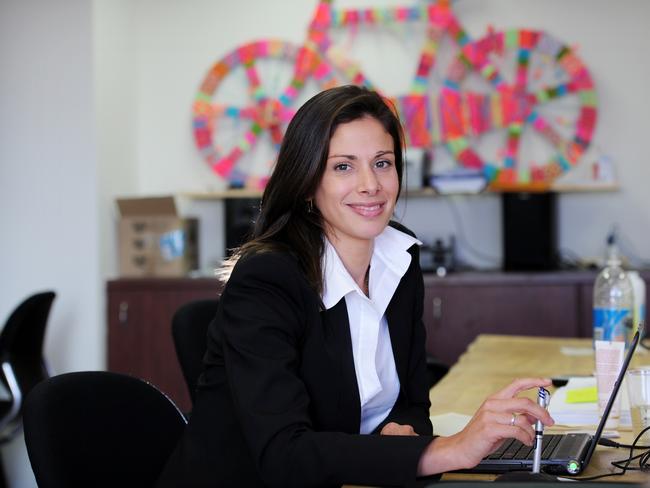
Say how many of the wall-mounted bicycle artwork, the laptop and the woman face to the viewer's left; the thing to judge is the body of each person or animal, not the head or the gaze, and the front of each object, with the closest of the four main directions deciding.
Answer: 1

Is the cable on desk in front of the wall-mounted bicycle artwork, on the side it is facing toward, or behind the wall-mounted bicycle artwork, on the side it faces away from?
in front

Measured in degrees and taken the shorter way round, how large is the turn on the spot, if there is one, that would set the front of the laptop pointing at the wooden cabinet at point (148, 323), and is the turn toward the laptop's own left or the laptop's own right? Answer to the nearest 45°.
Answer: approximately 45° to the laptop's own right

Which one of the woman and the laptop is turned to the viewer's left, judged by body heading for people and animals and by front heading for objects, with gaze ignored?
the laptop

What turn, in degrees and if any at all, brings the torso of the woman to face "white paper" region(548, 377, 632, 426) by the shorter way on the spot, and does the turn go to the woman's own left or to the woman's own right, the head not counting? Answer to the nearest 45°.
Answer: approximately 90° to the woman's own left

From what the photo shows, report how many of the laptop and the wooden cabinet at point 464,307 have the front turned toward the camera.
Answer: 1

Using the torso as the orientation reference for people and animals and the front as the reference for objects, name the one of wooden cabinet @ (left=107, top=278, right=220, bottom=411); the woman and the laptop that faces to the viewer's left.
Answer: the laptop

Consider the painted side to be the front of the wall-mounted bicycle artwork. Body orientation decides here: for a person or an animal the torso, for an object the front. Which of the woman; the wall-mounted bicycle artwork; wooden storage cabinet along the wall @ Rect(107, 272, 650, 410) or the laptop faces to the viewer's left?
the laptop

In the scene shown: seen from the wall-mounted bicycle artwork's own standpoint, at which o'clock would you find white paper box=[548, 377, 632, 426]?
The white paper is roughly at 12 o'clock from the wall-mounted bicycle artwork.

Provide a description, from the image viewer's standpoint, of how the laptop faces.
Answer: facing to the left of the viewer

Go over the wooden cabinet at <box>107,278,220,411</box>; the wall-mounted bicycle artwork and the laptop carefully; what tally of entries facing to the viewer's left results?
1

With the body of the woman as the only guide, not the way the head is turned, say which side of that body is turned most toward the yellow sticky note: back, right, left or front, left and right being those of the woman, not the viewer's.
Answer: left

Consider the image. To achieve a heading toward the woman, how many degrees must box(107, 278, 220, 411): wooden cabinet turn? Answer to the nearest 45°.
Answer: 0° — it already faces them

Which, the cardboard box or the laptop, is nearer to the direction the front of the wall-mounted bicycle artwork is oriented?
the laptop
